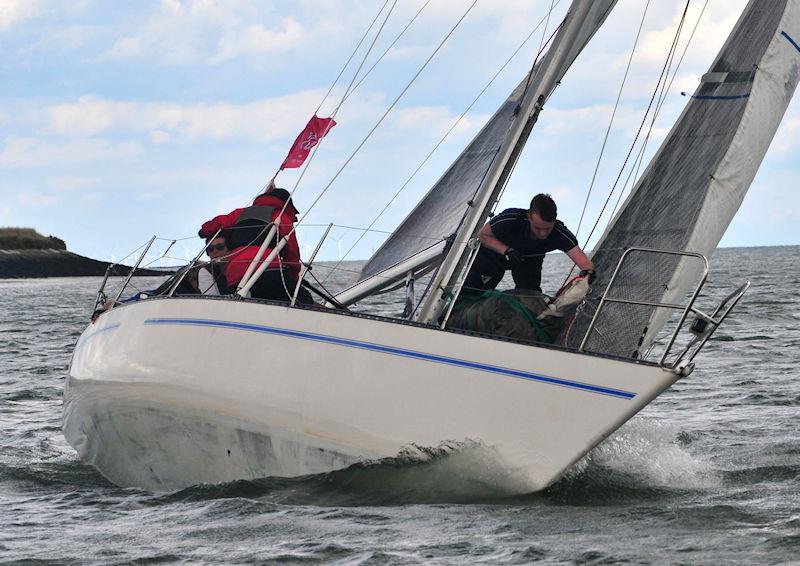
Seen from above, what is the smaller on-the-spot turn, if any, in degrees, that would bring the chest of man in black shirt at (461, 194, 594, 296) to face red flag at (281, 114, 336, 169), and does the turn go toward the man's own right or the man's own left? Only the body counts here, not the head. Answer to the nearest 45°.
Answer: approximately 180°

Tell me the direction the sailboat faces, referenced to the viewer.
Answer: facing the viewer and to the right of the viewer

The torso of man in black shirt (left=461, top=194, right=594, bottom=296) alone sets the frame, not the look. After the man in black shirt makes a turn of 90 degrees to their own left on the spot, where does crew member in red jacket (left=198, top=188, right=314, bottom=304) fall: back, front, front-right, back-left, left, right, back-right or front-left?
back-left
